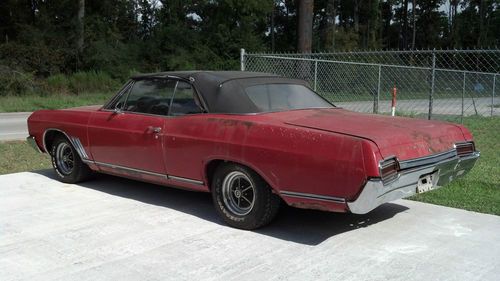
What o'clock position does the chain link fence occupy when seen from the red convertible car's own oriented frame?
The chain link fence is roughly at 2 o'clock from the red convertible car.

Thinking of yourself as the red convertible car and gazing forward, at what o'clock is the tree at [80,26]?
The tree is roughly at 1 o'clock from the red convertible car.

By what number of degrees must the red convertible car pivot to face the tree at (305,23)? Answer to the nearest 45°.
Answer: approximately 45° to its right

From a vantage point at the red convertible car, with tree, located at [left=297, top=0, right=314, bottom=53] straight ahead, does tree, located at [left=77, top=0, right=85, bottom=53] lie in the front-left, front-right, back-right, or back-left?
front-left

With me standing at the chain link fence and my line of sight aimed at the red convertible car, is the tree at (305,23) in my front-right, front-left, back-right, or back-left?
back-right

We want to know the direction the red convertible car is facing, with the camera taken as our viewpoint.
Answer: facing away from the viewer and to the left of the viewer

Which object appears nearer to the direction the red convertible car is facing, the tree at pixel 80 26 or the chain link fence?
the tree

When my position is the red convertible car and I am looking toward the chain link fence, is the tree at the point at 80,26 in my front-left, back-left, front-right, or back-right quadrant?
front-left

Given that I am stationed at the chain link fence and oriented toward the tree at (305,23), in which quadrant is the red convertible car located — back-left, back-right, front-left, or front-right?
back-left
